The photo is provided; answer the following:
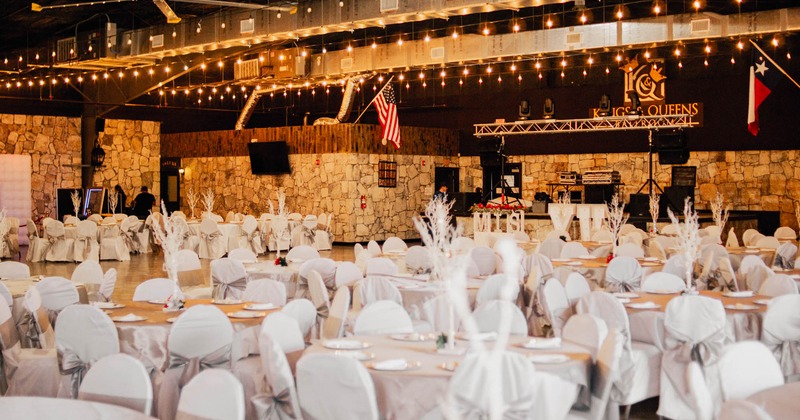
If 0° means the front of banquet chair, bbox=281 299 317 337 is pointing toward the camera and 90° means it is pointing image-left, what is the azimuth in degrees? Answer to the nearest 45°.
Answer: approximately 135°

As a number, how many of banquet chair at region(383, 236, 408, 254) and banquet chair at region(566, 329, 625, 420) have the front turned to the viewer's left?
1

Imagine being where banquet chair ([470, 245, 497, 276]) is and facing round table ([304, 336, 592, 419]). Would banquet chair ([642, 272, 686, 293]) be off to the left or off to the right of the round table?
left

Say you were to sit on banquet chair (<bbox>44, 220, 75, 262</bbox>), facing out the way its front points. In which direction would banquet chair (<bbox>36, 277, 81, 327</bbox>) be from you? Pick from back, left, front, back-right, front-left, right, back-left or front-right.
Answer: back-right

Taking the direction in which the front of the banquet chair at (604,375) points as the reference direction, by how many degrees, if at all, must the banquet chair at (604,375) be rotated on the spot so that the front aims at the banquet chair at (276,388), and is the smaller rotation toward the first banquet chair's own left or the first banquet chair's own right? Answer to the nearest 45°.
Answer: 0° — it already faces it

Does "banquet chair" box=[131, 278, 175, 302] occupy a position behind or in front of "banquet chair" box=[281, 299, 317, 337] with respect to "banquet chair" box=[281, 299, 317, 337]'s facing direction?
in front

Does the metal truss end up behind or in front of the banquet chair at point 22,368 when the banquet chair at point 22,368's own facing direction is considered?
in front

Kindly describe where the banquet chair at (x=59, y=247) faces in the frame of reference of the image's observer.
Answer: facing away from the viewer and to the right of the viewer

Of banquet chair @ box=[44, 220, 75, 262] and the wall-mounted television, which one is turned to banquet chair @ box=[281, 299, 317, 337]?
the wall-mounted television

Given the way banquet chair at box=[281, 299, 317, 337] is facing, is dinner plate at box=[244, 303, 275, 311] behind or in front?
in front
